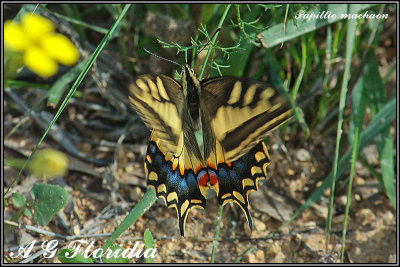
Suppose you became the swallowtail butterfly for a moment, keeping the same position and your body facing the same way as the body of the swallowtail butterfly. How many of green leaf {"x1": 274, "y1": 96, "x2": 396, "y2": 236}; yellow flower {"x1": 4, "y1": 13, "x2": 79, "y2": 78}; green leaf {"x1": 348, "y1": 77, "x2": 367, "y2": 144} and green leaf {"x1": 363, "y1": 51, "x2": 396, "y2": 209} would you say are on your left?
1

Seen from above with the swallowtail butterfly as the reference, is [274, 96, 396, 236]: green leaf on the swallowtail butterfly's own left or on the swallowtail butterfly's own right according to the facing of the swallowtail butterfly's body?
on the swallowtail butterfly's own right

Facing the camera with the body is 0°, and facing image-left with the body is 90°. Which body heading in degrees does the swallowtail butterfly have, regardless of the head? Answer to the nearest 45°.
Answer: approximately 180°

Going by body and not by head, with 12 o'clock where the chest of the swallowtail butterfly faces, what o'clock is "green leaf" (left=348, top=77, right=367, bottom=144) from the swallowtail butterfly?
The green leaf is roughly at 2 o'clock from the swallowtail butterfly.
